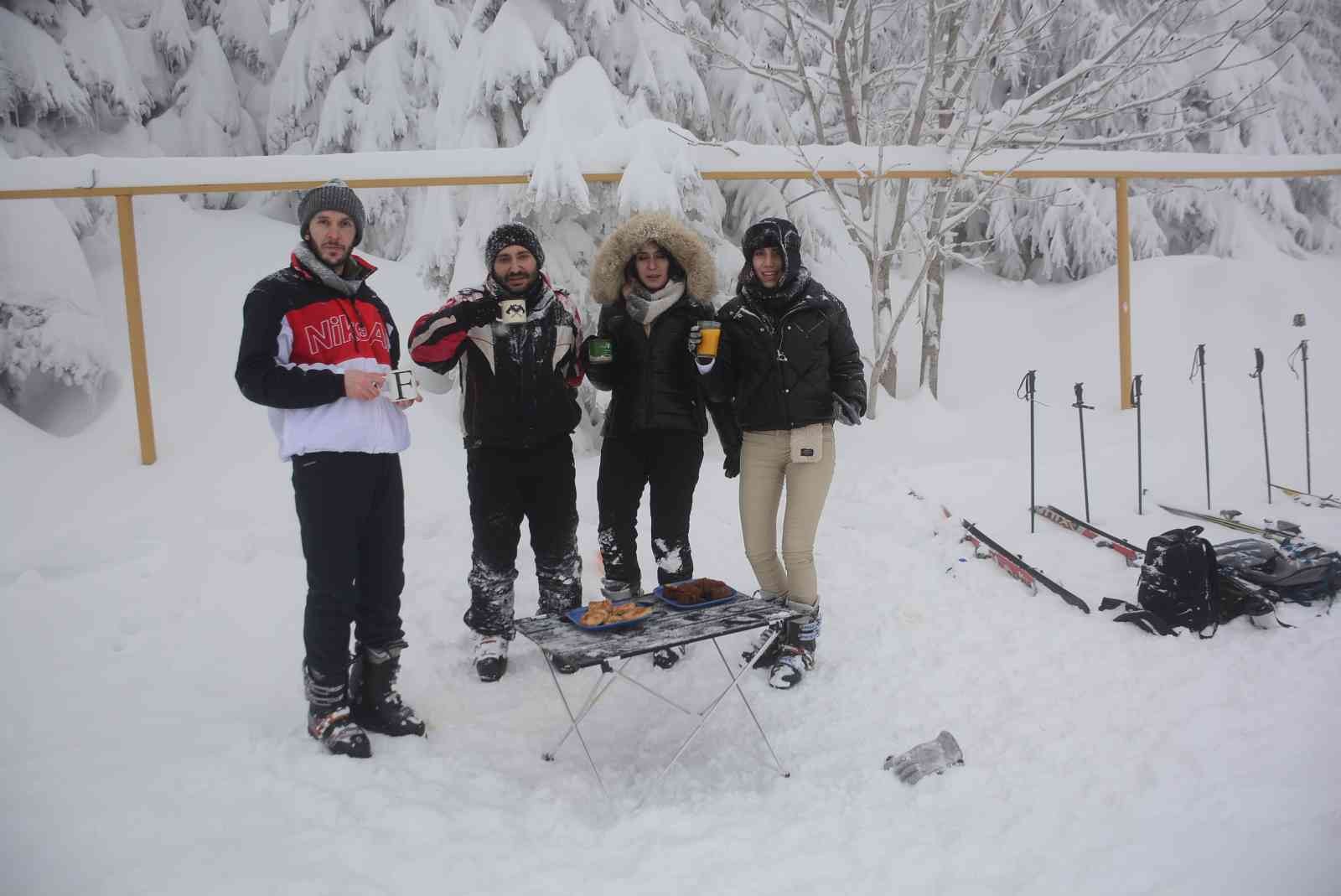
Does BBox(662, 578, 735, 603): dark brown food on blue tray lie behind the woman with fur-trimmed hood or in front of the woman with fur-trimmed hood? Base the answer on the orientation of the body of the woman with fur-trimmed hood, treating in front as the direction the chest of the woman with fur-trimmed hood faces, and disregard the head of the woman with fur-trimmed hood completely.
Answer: in front

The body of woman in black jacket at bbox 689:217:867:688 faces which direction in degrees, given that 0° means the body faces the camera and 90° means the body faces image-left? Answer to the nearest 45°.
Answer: approximately 0°

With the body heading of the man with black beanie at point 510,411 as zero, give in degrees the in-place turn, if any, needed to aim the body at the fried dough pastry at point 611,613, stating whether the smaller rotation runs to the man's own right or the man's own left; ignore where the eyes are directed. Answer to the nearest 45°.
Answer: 0° — they already face it

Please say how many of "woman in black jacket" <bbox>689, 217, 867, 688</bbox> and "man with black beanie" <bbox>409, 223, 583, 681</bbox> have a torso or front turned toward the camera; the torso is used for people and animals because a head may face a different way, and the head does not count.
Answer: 2

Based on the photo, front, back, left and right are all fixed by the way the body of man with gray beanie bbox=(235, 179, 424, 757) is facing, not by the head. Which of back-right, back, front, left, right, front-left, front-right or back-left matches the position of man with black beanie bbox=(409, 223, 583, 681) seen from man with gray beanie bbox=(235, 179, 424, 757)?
left

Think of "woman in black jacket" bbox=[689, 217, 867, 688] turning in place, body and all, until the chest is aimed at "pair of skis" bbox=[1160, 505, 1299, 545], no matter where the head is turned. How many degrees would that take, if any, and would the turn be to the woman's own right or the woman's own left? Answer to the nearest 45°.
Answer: approximately 135° to the woman's own left

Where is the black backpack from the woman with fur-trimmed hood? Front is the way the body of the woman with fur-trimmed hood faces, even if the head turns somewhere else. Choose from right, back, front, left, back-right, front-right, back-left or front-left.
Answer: left

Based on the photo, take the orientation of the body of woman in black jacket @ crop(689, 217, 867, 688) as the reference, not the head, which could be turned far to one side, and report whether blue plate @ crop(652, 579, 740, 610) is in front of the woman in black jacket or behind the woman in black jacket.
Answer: in front

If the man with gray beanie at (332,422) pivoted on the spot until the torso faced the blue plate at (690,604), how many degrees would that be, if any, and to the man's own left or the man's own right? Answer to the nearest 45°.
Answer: approximately 45° to the man's own left
